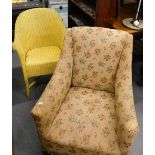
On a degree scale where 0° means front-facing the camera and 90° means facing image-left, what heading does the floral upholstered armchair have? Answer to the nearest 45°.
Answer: approximately 0°

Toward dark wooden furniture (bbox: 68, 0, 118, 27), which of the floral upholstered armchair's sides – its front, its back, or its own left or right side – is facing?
back

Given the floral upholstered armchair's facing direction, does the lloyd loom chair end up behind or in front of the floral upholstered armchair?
behind
